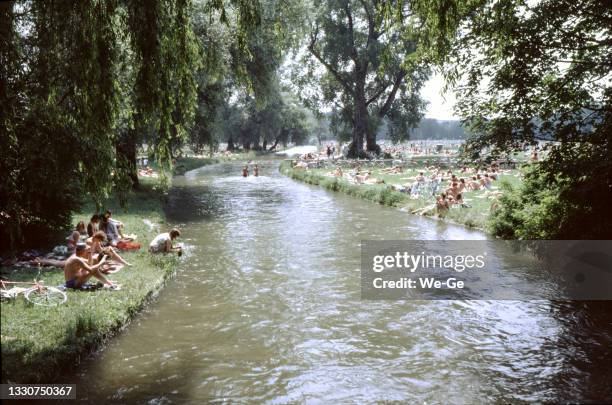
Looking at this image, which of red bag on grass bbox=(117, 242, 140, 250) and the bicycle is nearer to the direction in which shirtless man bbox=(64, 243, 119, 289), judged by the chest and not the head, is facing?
the red bag on grass

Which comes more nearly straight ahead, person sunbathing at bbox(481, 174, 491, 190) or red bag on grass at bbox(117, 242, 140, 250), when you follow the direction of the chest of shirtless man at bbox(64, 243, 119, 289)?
the person sunbathing

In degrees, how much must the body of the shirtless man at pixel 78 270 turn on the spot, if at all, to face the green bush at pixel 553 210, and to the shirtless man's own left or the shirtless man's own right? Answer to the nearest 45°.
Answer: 0° — they already face it

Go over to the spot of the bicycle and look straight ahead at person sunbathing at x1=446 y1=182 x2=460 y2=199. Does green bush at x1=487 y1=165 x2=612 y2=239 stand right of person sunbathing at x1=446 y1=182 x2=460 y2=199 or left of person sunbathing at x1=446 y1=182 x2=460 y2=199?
right

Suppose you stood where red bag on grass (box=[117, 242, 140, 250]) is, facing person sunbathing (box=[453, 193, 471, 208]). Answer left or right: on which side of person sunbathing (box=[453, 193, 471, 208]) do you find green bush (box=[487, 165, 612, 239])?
right

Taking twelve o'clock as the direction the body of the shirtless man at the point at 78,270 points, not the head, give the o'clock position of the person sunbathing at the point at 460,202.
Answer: The person sunbathing is roughly at 11 o'clock from the shirtless man.

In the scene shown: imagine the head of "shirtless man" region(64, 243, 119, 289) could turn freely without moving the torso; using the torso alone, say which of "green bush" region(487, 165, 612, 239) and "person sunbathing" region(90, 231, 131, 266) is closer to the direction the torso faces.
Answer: the green bush

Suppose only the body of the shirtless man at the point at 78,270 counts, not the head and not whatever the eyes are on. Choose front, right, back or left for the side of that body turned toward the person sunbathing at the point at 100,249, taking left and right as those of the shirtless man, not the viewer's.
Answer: left

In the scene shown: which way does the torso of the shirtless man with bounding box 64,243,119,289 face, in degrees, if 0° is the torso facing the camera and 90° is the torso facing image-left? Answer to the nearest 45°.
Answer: approximately 270°
